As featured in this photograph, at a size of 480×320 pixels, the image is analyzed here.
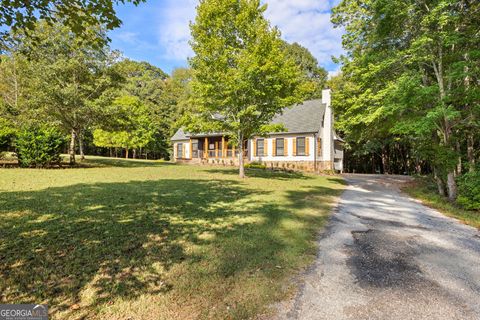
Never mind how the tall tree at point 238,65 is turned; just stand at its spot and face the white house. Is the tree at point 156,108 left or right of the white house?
left

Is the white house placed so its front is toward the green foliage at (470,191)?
no

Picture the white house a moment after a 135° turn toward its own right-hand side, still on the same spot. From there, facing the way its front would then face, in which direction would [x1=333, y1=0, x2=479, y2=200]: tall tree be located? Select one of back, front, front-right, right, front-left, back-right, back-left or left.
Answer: back

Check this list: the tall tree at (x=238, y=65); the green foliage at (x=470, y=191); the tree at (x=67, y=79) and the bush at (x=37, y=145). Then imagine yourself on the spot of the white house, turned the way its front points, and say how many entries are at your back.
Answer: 0

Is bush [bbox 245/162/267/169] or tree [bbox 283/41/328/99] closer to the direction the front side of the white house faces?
the bush

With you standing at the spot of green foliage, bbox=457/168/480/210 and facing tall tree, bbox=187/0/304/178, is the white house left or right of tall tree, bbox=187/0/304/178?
right

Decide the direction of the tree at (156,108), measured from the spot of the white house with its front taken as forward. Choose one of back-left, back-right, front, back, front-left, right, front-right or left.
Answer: right

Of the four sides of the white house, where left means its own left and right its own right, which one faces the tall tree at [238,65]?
front

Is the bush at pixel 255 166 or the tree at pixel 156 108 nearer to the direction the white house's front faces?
the bush

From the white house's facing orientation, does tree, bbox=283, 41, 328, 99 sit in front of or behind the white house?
behind

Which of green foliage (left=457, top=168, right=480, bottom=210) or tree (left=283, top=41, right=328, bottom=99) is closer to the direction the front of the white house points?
the green foliage
